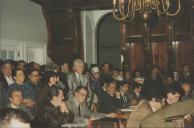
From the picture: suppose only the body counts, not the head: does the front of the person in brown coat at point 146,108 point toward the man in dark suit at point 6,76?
no

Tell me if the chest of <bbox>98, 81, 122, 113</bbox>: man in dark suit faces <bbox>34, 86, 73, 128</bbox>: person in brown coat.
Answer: no

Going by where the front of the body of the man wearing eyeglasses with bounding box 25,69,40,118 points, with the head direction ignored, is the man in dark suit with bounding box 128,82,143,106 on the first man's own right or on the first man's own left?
on the first man's own left

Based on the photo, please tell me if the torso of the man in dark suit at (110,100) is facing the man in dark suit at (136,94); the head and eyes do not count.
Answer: no

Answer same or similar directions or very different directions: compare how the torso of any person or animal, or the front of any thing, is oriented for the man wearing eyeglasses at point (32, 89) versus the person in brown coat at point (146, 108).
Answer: same or similar directions

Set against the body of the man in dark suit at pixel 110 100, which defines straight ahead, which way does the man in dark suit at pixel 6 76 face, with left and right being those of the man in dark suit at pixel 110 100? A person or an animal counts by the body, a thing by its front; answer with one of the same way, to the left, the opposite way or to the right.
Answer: the same way

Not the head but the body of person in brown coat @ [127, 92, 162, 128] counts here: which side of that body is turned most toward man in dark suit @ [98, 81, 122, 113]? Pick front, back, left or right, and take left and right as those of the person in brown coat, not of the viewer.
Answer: left

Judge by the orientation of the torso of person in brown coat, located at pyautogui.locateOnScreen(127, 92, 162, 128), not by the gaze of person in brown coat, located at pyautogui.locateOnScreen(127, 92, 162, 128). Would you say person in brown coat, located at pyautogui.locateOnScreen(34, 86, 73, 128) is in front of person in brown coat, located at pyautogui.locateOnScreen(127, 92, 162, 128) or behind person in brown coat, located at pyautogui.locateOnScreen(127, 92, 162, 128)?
behind

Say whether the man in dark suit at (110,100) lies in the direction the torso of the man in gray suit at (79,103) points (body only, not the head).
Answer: no

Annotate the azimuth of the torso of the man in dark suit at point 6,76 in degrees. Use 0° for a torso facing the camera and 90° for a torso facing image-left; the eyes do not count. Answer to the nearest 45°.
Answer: approximately 315°

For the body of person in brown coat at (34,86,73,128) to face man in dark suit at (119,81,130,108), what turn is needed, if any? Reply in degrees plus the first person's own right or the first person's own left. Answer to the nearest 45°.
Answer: approximately 45° to the first person's own left
